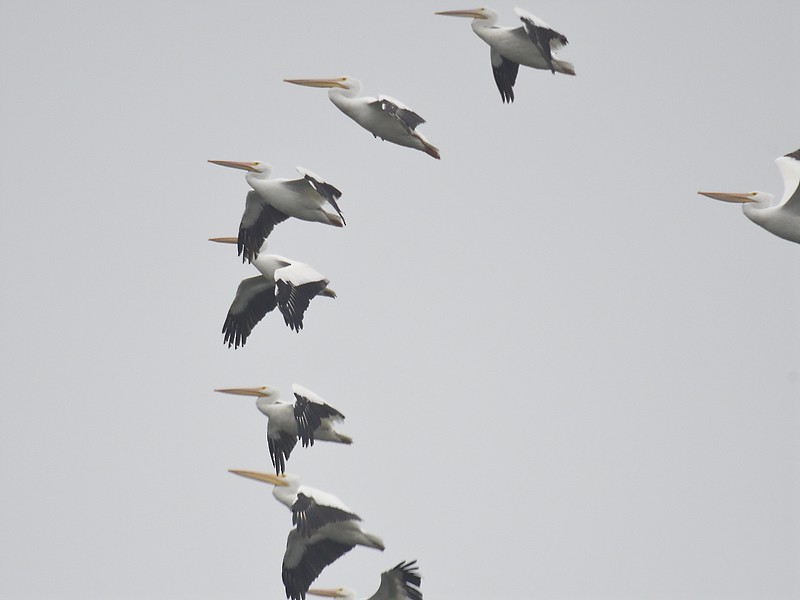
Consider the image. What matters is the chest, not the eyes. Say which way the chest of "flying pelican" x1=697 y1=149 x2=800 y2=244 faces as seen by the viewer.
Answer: to the viewer's left

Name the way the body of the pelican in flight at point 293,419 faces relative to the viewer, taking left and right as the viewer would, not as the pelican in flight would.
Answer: facing to the left of the viewer

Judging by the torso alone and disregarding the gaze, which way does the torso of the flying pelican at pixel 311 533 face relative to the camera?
to the viewer's left

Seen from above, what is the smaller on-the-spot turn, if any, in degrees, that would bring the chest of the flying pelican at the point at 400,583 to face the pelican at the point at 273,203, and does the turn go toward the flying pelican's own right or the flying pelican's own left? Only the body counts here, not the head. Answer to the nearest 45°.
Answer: approximately 45° to the flying pelican's own right

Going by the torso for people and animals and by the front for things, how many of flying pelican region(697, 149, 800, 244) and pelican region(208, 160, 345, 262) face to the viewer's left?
2

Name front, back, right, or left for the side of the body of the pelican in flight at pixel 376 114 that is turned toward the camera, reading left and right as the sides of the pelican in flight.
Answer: left

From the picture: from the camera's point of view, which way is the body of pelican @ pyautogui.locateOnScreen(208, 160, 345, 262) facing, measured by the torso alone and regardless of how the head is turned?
to the viewer's left
